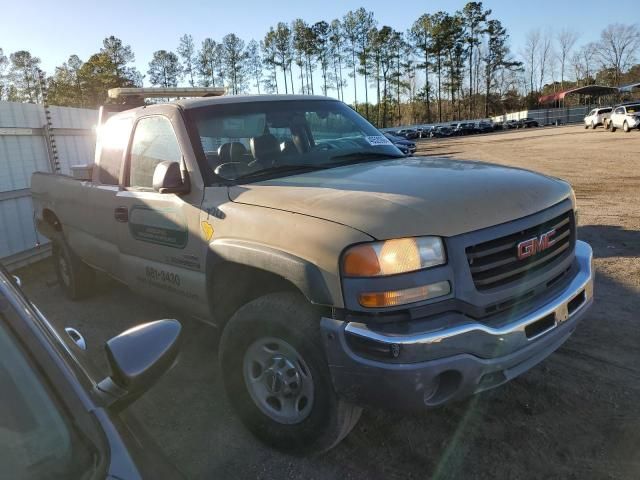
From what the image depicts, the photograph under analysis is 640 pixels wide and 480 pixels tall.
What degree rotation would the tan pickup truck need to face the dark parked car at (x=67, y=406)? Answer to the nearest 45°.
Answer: approximately 90° to its right

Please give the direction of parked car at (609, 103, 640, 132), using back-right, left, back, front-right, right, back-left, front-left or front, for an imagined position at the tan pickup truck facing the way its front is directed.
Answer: left

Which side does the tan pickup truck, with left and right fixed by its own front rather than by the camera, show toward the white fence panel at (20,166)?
back

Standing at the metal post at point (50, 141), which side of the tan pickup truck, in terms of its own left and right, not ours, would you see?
back

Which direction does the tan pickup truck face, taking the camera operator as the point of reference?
facing the viewer and to the right of the viewer

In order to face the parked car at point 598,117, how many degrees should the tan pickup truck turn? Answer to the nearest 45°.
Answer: approximately 90° to its left
